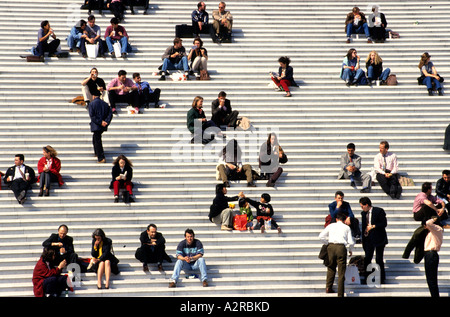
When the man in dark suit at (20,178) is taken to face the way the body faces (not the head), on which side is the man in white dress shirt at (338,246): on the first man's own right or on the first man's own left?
on the first man's own left

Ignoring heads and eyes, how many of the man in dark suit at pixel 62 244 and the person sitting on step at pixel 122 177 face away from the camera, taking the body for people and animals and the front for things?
0

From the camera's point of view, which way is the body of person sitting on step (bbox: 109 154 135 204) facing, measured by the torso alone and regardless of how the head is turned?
toward the camera

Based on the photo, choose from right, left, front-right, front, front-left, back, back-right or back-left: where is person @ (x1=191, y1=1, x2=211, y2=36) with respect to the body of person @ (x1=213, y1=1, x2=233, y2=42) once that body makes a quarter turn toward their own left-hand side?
back

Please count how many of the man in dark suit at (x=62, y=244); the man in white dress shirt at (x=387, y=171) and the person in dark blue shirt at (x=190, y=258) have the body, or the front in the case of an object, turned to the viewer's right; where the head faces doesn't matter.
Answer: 0

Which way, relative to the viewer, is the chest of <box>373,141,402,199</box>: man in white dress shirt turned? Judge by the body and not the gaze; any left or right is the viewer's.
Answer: facing the viewer

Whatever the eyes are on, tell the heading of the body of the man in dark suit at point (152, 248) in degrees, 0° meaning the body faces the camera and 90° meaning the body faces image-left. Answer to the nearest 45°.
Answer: approximately 0°

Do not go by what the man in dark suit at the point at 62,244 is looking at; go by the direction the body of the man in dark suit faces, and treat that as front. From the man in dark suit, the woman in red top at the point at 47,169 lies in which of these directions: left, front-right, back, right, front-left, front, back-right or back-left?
back

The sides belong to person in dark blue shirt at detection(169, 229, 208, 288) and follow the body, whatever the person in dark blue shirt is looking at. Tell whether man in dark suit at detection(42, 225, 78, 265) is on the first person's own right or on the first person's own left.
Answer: on the first person's own right
